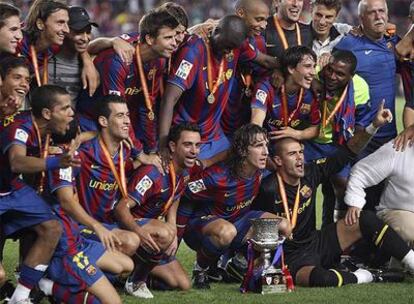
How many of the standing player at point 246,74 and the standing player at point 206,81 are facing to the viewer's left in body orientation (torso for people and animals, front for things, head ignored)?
0

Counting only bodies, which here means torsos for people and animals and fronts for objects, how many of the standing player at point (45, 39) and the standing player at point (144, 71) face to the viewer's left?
0

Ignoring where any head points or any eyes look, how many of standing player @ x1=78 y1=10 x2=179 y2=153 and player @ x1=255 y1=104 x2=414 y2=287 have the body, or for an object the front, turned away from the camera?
0

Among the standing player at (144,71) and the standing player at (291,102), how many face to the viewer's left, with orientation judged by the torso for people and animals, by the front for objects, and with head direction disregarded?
0

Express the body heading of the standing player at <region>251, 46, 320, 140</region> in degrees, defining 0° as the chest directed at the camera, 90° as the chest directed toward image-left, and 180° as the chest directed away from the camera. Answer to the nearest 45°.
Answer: approximately 315°
